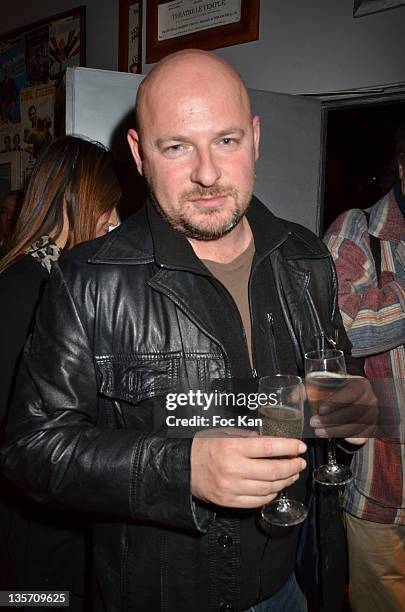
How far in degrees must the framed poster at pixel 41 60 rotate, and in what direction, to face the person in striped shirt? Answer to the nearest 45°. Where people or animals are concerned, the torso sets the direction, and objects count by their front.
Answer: approximately 45° to its left

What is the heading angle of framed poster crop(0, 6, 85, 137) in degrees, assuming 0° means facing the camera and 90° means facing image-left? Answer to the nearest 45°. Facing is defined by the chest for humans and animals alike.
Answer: approximately 45°

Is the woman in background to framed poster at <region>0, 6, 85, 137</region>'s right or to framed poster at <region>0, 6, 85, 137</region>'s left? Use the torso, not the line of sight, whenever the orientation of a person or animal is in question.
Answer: on its left

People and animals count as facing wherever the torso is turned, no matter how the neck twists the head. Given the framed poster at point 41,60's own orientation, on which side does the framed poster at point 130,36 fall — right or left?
on its left

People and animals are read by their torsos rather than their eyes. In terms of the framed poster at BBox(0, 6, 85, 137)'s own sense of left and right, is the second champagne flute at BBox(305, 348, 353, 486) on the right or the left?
on its left

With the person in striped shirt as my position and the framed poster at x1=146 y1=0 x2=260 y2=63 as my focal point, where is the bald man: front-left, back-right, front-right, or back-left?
back-left

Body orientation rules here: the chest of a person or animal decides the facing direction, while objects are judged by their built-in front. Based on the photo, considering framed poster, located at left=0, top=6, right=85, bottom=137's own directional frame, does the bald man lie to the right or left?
on its left
